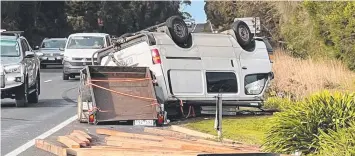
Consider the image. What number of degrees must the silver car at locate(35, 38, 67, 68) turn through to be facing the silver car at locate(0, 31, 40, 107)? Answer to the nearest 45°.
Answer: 0° — it already faces it

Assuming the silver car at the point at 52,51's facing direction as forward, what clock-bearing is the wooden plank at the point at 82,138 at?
The wooden plank is roughly at 12 o'clock from the silver car.

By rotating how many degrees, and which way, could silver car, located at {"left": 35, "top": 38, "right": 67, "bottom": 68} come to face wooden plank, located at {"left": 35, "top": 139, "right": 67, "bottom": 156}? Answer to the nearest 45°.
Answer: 0° — it already faces it

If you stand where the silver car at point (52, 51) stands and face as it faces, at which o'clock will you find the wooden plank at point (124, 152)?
The wooden plank is roughly at 12 o'clock from the silver car.

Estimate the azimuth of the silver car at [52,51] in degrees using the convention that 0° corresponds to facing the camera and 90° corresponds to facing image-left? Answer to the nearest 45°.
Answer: approximately 0°
